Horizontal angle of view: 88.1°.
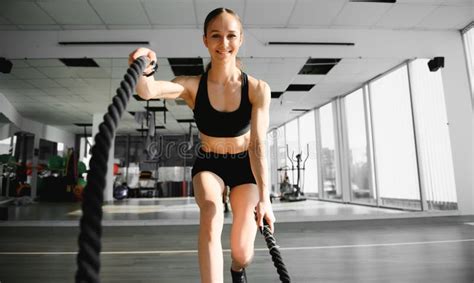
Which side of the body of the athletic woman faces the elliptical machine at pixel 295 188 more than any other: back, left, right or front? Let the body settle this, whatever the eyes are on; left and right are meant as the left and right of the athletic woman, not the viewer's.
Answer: back

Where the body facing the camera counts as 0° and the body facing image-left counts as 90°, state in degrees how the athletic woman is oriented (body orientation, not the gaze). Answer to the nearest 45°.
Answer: approximately 0°

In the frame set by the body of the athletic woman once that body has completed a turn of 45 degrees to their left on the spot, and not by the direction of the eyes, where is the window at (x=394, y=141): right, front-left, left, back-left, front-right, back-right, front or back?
left

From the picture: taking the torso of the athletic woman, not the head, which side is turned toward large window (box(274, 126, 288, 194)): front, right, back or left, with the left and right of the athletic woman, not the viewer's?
back

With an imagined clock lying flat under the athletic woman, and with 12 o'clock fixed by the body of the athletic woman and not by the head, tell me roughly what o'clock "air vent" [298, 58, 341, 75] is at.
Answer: The air vent is roughly at 7 o'clock from the athletic woman.

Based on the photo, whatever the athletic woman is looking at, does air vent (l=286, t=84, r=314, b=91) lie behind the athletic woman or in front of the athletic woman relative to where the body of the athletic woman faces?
behind

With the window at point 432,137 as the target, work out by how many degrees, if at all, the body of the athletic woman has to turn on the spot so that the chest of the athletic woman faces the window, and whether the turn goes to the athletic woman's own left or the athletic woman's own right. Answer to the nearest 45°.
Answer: approximately 135° to the athletic woman's own left

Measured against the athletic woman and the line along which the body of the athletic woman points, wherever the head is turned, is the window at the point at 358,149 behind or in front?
behind
